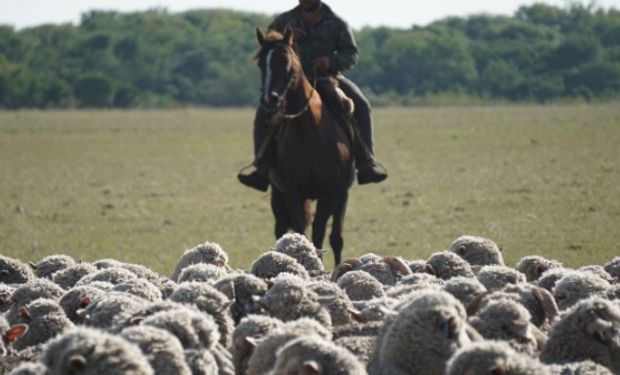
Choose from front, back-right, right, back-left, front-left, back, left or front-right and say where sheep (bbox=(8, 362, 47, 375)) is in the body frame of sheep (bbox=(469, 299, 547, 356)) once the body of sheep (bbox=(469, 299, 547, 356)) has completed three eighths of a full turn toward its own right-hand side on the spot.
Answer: front

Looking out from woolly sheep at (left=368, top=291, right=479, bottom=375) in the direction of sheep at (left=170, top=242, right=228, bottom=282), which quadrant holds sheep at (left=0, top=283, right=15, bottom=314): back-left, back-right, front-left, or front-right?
front-left

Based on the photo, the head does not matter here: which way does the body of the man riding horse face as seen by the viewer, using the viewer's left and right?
facing the viewer

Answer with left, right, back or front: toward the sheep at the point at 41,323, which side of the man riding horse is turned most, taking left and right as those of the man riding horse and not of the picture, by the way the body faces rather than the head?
front

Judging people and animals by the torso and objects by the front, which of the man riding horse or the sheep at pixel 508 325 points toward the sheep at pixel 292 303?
the man riding horse

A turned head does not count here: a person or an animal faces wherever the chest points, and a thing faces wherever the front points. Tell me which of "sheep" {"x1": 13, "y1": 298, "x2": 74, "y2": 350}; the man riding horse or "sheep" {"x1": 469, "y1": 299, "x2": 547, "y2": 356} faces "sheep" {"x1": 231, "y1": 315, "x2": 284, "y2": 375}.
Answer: the man riding horse
